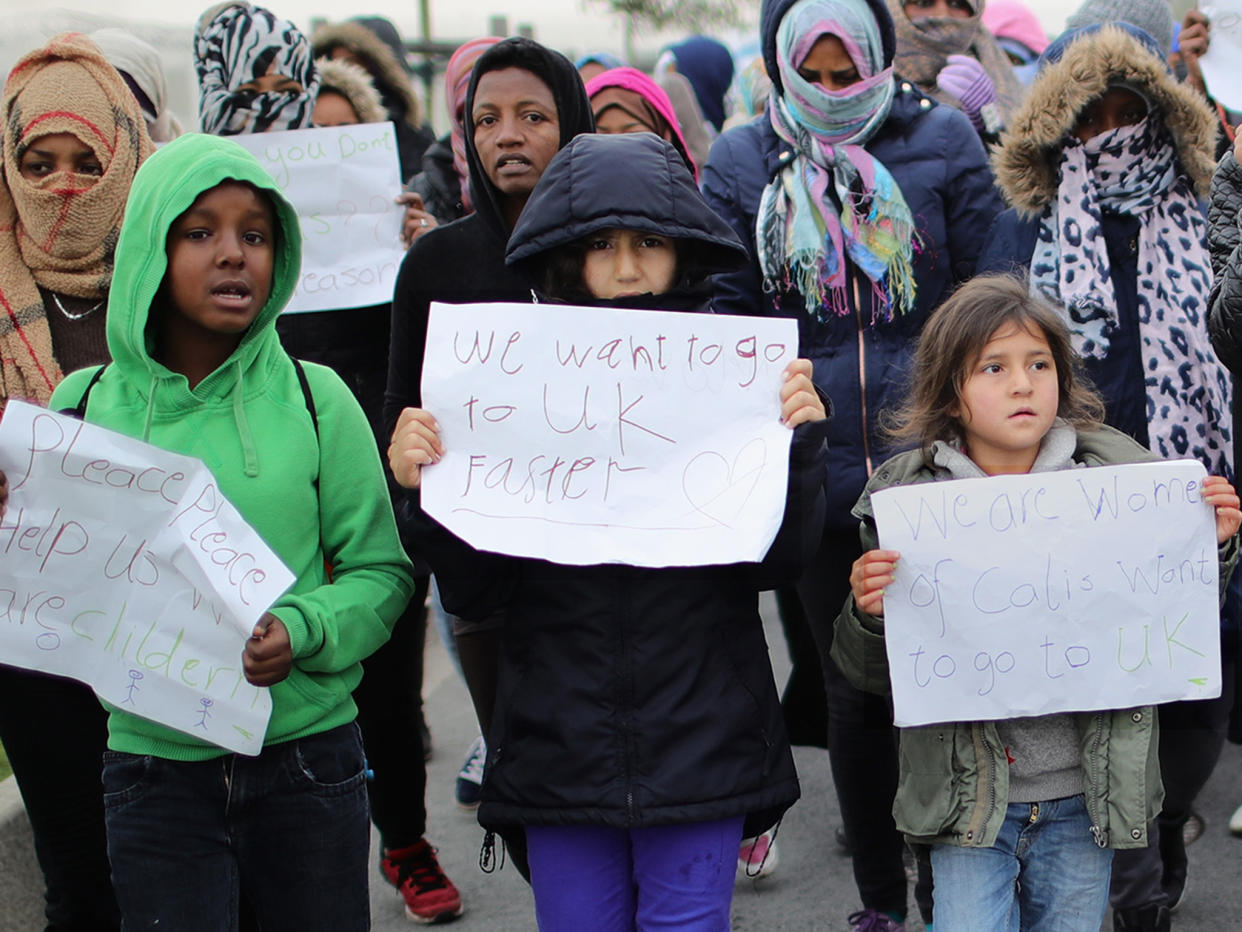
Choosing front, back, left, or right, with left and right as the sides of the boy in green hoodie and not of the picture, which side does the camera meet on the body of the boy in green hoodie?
front

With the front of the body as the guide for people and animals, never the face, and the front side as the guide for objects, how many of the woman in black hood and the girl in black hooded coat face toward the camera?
2

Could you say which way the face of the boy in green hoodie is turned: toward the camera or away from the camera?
toward the camera

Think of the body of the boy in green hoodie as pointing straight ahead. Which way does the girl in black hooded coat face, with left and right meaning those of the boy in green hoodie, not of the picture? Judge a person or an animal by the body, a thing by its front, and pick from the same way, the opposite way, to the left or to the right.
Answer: the same way

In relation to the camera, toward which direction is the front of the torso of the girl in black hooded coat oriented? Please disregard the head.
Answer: toward the camera

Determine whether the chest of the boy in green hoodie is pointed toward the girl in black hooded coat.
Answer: no

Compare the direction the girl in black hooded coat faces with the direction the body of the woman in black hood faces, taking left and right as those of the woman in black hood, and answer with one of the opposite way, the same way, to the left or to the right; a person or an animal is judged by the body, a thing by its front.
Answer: the same way

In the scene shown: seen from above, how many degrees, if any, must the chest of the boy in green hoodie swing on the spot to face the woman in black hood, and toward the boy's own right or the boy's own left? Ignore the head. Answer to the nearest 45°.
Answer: approximately 135° to the boy's own left

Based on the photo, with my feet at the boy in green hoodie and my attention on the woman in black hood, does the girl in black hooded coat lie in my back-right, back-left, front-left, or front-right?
front-right

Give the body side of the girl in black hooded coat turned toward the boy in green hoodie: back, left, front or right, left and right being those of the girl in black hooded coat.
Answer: right

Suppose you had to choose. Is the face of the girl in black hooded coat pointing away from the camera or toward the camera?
toward the camera

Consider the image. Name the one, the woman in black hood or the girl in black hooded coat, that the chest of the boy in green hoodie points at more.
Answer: the girl in black hooded coat

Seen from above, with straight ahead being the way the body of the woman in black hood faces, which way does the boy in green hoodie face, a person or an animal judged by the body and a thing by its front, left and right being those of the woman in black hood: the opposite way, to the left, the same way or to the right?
the same way

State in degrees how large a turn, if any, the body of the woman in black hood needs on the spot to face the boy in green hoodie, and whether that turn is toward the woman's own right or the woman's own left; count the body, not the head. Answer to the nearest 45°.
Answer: approximately 45° to the woman's own right

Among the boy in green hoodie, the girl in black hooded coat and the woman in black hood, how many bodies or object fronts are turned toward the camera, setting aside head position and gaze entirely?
3
